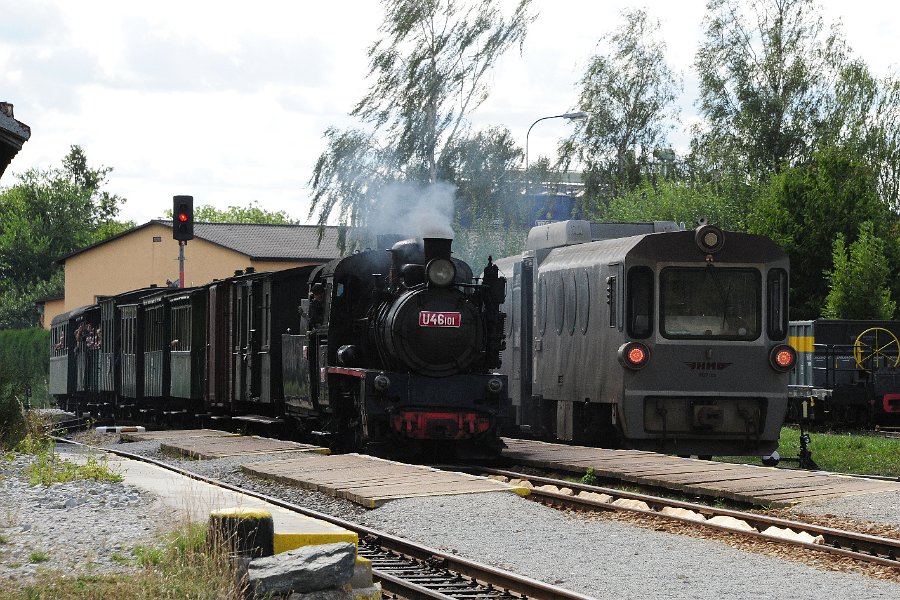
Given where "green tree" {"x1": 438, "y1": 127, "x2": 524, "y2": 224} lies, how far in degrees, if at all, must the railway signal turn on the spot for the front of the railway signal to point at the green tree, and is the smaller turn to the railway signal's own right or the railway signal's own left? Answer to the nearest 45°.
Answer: approximately 135° to the railway signal's own left

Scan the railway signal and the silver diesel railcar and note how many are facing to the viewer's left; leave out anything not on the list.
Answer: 0

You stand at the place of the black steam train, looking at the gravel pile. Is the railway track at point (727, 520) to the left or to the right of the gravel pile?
left

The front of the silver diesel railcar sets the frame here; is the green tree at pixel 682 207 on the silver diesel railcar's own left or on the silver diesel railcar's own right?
on the silver diesel railcar's own left

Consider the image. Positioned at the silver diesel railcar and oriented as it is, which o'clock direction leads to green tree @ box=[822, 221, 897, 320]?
The green tree is roughly at 8 o'clock from the silver diesel railcar.

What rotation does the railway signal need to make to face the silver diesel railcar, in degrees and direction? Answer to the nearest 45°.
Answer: approximately 45° to its left

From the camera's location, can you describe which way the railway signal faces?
facing the viewer
